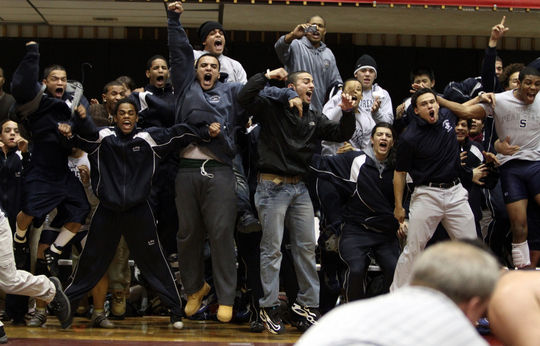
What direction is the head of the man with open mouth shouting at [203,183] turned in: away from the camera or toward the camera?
toward the camera

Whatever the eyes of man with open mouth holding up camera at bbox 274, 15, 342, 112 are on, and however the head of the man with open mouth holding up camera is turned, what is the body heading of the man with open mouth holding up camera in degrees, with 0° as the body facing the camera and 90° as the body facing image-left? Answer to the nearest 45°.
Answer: approximately 0°

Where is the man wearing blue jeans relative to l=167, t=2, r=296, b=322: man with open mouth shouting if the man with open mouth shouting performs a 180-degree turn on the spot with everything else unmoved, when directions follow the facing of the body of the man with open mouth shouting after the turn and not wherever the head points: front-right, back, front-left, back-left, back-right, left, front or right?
right

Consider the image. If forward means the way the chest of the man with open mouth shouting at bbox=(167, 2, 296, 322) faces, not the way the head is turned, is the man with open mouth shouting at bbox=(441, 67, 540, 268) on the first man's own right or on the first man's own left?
on the first man's own left

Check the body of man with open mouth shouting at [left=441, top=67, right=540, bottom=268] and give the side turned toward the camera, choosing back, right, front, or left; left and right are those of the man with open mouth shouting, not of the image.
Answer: front

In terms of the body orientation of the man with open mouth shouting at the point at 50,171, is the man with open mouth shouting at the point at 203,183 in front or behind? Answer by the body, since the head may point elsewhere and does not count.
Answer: in front

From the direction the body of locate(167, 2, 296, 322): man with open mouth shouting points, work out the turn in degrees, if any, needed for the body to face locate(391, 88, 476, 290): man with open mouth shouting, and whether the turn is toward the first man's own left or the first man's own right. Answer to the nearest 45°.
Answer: approximately 90° to the first man's own left

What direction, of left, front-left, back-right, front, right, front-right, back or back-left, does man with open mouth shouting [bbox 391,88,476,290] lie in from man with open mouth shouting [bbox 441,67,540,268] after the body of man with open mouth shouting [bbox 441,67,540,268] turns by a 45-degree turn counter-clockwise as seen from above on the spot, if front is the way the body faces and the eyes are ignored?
right

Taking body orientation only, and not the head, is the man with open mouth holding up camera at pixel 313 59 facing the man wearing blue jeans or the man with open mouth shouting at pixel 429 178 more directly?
the man wearing blue jeans

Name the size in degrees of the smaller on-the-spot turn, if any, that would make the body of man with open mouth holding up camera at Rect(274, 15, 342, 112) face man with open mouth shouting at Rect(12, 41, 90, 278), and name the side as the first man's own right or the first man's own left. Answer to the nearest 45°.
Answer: approximately 45° to the first man's own right

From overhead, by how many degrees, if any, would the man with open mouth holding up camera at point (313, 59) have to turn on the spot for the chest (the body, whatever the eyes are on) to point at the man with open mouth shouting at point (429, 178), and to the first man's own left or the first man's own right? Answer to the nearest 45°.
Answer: approximately 45° to the first man's own left

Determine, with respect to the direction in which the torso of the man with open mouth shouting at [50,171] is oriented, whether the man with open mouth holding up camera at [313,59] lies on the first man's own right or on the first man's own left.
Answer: on the first man's own left
